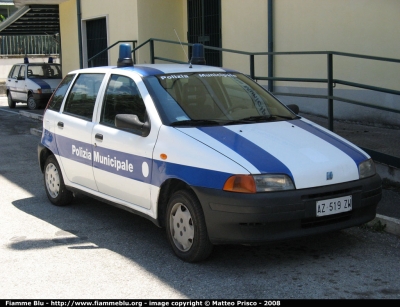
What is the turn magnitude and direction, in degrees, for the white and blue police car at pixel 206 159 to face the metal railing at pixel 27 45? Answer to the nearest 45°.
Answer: approximately 135° to its left

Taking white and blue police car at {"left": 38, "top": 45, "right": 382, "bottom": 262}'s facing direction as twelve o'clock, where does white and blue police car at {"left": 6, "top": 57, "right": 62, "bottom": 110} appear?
white and blue police car at {"left": 6, "top": 57, "right": 62, "bottom": 110} is roughly at 7 o'clock from white and blue police car at {"left": 38, "top": 45, "right": 382, "bottom": 262}.

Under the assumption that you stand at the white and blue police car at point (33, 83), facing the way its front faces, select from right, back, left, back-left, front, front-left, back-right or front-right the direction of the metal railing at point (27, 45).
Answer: back-left

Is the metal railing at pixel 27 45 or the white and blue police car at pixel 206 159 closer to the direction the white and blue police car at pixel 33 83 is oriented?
the white and blue police car
